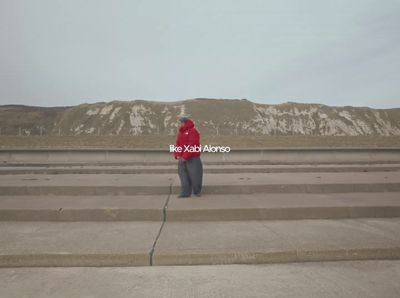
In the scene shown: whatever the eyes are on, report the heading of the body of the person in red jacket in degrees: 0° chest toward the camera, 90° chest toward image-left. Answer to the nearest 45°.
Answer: approximately 45°

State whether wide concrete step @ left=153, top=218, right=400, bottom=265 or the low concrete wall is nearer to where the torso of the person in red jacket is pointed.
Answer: the wide concrete step

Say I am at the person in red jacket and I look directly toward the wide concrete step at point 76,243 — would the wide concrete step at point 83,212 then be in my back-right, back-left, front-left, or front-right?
front-right

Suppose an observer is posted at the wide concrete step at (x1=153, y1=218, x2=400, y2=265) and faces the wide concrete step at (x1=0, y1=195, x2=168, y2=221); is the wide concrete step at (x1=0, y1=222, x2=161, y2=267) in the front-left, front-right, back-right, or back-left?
front-left

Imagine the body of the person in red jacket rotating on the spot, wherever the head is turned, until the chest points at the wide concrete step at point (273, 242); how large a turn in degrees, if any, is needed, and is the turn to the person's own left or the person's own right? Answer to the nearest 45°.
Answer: approximately 90° to the person's own left

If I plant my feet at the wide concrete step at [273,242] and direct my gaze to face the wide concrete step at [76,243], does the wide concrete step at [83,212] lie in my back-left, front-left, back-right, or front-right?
front-right

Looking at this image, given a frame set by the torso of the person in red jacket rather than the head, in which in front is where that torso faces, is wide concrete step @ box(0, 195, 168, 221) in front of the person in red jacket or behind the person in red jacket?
in front
